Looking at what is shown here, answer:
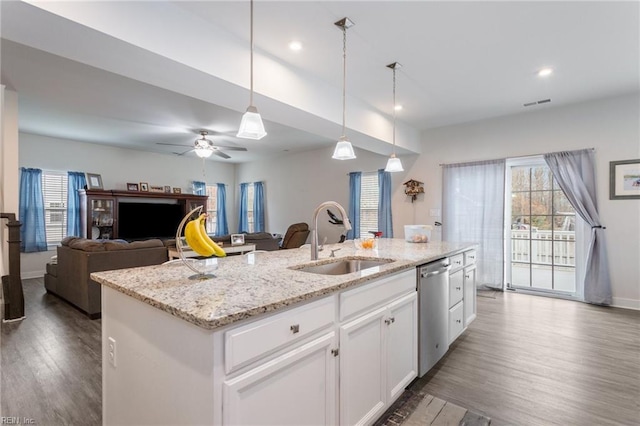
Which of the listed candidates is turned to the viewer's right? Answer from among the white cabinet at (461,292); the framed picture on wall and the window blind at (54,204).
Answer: the white cabinet

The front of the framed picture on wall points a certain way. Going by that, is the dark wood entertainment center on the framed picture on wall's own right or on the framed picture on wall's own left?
on the framed picture on wall's own right

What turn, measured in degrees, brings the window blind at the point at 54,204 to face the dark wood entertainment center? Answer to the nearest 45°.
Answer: approximately 45° to its left

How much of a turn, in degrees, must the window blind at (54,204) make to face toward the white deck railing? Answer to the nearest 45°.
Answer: approximately 45° to its left

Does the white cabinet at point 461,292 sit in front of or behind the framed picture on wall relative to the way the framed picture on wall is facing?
in front

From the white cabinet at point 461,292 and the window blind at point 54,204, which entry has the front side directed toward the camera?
the window blind

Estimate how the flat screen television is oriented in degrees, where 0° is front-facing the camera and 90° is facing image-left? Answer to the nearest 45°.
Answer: approximately 0°

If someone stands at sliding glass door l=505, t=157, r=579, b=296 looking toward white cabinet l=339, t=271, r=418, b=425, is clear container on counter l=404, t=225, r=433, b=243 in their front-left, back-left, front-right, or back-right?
front-right

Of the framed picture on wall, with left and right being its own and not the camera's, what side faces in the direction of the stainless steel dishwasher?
front

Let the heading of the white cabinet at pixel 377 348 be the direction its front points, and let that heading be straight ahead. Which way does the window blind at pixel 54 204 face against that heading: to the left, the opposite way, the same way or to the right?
the same way

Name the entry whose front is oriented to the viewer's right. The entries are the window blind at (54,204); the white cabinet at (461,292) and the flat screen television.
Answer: the white cabinet

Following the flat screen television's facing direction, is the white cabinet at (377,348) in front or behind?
in front

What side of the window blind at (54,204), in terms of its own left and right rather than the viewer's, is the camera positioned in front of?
front

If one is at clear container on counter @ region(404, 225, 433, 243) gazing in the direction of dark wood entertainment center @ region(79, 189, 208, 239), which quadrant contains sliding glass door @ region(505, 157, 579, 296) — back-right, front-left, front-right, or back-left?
back-right

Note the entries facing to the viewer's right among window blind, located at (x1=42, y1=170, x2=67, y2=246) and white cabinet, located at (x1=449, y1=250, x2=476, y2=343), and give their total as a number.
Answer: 1

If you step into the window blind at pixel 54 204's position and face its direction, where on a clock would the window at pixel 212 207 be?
The window is roughly at 9 o'clock from the window blind.

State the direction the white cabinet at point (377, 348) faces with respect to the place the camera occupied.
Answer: facing the viewer and to the right of the viewer

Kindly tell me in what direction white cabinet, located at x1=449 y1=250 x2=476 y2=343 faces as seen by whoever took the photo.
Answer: facing to the right of the viewer
